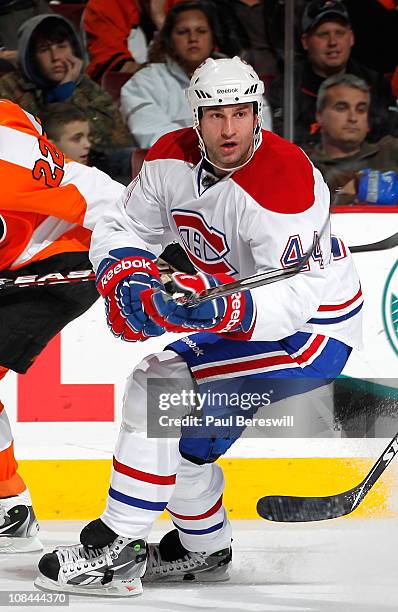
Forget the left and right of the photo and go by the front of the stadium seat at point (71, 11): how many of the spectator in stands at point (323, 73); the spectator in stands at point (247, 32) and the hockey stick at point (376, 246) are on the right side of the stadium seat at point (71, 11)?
0

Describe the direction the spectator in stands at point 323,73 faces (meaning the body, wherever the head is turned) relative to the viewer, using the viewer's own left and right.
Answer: facing the viewer

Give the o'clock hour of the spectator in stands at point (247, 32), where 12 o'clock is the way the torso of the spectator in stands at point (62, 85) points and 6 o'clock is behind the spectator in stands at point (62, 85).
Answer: the spectator in stands at point (247, 32) is roughly at 9 o'clock from the spectator in stands at point (62, 85).

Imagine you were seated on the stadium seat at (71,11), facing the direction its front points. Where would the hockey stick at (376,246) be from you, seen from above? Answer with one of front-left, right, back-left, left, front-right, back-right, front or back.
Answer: front-left

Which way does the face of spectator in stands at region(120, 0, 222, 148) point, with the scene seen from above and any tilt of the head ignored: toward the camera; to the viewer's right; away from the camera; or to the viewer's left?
toward the camera

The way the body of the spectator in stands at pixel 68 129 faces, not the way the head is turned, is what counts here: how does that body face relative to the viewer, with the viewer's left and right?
facing the viewer and to the right of the viewer

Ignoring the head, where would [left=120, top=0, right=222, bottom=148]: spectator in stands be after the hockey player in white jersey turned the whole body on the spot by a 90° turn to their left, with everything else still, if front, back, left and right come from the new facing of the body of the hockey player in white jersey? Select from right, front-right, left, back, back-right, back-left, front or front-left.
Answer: back-left

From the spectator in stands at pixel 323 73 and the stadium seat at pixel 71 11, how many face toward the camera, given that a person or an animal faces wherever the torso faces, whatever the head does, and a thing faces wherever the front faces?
2

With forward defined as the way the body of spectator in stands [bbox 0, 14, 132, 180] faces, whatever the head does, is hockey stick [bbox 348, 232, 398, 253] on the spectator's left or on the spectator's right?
on the spectator's left
